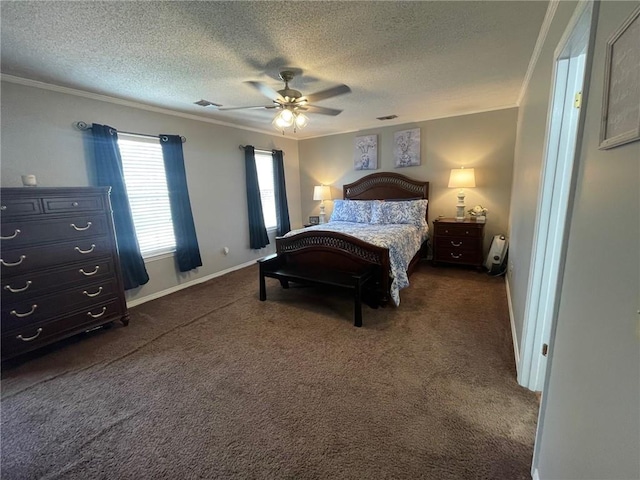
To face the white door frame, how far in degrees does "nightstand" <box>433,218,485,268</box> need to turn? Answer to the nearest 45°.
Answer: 0° — it already faces it

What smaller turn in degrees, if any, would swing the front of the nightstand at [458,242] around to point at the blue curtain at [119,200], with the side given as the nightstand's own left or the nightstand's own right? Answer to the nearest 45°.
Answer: approximately 45° to the nightstand's own right

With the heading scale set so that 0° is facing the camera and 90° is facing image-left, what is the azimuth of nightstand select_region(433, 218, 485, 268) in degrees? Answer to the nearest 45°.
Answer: approximately 0°

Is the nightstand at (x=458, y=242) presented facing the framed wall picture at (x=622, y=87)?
yes

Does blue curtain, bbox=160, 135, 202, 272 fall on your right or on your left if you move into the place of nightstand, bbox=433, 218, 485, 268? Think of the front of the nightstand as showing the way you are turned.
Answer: on your right

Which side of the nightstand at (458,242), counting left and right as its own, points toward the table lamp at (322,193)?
right

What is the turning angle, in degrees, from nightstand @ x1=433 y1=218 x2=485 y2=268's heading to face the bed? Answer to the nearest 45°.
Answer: approximately 45° to its right

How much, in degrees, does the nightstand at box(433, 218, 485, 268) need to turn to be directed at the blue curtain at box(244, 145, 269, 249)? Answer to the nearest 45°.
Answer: approximately 90° to its right

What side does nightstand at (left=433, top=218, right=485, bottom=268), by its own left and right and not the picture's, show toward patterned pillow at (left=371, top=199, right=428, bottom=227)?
right

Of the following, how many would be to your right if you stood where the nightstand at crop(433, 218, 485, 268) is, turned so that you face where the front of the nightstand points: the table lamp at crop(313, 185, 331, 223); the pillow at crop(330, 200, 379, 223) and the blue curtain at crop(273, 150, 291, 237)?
3

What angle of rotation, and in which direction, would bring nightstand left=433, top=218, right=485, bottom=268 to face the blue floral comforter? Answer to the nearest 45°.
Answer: approximately 45° to its right

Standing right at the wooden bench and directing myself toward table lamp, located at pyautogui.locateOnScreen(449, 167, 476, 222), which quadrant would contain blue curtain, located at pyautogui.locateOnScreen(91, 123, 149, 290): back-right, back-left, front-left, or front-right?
back-left
